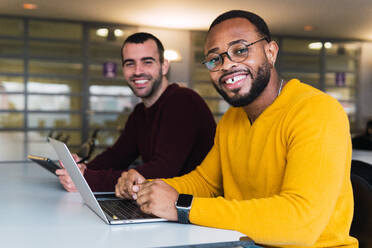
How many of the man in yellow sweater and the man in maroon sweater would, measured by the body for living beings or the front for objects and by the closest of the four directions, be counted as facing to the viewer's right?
0

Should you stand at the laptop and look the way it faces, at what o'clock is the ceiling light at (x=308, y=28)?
The ceiling light is roughly at 10 o'clock from the laptop.

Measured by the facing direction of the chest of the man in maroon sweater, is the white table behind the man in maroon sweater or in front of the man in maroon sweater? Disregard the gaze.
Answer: in front

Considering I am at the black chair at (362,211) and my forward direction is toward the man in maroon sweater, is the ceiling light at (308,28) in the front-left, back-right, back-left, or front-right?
front-right

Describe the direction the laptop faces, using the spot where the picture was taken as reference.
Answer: facing to the right of the viewer

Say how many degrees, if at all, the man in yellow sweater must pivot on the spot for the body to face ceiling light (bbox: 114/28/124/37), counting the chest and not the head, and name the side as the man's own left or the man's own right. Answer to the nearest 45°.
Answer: approximately 135° to the man's own right

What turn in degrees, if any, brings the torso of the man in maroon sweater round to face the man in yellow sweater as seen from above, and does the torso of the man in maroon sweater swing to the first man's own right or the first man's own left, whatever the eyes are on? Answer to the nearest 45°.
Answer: approximately 45° to the first man's own left

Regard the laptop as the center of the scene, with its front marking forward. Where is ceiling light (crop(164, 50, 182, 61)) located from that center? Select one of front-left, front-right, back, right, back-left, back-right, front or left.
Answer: left

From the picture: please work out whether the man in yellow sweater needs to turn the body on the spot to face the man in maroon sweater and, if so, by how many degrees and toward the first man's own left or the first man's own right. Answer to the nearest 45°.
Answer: approximately 90° to the first man's own right

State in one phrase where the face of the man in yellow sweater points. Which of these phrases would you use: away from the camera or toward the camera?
toward the camera

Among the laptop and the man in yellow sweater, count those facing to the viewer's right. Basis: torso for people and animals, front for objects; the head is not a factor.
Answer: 1

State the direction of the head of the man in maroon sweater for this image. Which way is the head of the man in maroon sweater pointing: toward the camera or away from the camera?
toward the camera

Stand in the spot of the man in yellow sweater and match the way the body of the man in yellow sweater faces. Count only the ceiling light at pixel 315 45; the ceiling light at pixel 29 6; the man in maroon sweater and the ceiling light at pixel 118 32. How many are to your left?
0

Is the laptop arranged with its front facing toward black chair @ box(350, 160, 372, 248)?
yes

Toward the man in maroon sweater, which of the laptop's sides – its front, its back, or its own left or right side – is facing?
left
